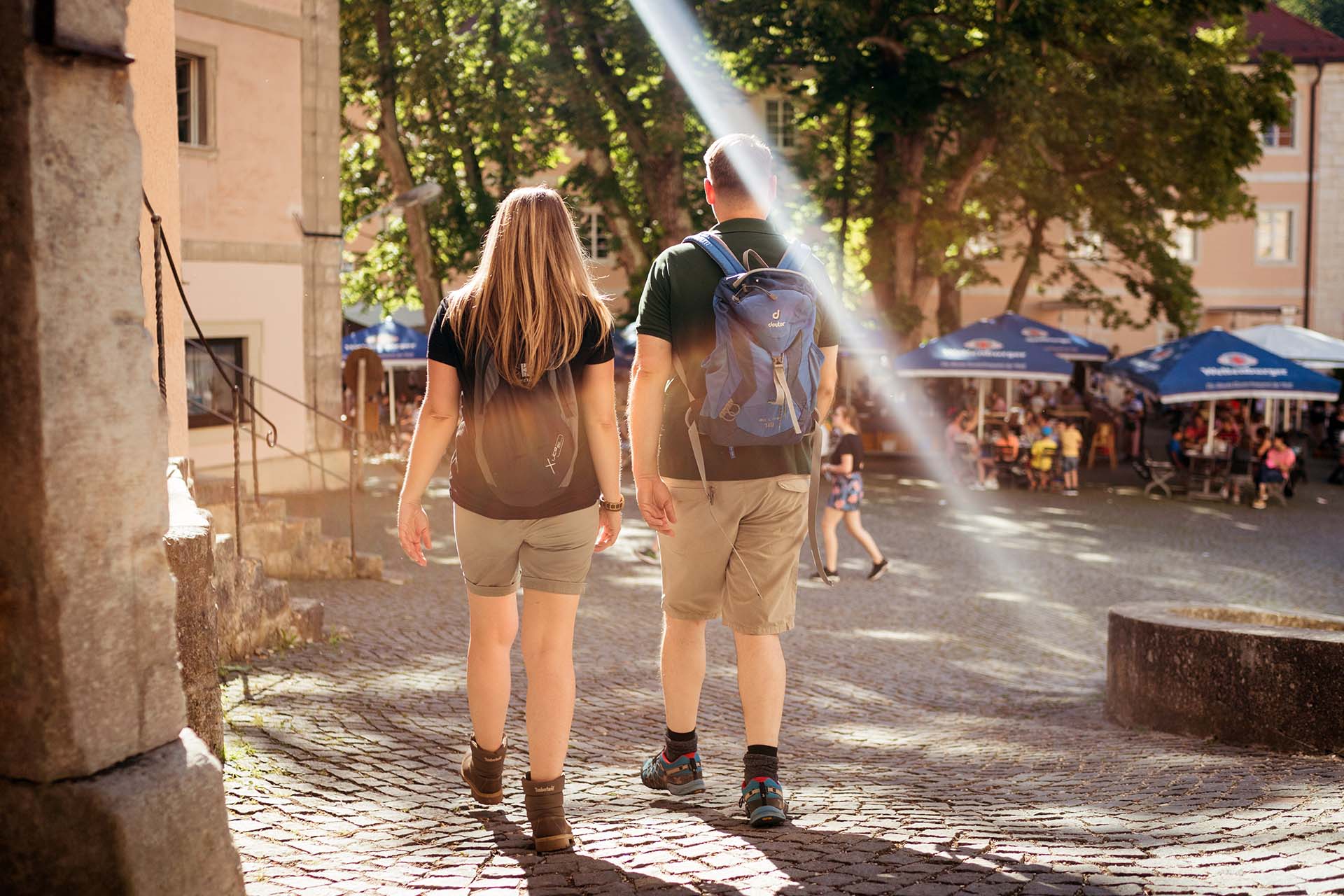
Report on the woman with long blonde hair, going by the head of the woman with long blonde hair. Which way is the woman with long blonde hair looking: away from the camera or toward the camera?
away from the camera

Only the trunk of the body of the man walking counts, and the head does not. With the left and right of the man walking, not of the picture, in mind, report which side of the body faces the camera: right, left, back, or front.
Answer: back

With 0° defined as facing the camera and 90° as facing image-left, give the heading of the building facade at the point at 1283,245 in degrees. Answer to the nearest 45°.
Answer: approximately 0°

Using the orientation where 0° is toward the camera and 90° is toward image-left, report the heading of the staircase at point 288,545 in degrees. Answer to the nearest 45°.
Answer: approximately 270°

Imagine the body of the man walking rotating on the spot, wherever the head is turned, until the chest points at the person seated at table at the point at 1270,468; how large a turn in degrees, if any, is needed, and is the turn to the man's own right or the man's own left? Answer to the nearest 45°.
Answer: approximately 45° to the man's own right

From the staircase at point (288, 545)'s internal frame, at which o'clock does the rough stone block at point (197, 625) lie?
The rough stone block is roughly at 3 o'clock from the staircase.

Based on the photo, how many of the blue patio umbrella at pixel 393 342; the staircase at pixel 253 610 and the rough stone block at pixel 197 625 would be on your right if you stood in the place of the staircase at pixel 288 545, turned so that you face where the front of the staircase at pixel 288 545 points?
2

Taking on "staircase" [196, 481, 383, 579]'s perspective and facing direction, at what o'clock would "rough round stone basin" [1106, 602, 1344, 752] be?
The rough round stone basin is roughly at 2 o'clock from the staircase.
